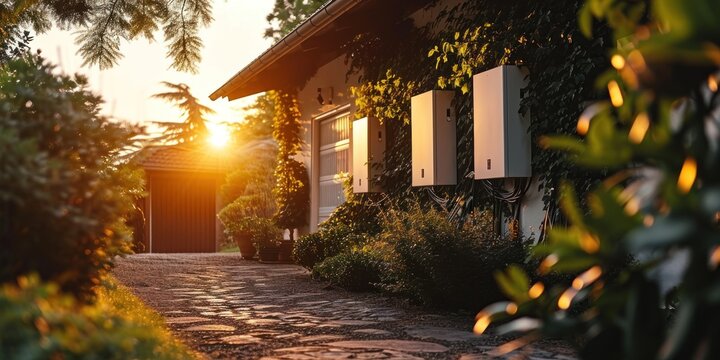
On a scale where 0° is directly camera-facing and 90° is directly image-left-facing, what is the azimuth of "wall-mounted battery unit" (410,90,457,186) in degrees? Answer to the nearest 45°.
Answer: approximately 45°

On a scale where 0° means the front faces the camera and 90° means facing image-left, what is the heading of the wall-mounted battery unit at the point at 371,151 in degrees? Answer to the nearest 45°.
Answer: approximately 45°

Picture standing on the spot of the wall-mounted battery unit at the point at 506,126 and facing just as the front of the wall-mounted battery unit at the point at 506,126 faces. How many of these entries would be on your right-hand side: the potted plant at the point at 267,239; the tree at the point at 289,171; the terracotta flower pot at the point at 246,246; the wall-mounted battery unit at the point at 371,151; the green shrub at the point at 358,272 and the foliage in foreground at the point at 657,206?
5

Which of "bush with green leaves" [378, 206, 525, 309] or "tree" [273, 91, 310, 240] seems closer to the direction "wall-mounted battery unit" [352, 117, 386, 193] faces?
the bush with green leaves

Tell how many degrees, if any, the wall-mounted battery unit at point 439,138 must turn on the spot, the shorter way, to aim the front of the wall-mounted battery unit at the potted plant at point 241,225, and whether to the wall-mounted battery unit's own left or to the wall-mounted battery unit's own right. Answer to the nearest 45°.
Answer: approximately 90° to the wall-mounted battery unit's own right

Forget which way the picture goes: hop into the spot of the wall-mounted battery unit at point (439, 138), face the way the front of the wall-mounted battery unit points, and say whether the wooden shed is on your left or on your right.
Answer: on your right

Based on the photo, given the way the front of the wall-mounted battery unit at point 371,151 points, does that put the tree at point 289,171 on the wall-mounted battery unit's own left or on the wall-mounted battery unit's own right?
on the wall-mounted battery unit's own right

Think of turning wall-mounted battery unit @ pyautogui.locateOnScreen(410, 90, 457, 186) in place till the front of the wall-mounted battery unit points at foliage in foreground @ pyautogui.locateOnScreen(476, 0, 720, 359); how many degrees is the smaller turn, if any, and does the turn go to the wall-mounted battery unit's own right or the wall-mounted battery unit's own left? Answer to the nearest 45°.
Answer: approximately 45° to the wall-mounted battery unit's own left

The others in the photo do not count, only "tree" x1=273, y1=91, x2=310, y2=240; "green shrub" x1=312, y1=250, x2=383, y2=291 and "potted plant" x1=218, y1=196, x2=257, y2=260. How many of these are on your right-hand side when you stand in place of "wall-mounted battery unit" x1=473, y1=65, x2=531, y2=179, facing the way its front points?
3

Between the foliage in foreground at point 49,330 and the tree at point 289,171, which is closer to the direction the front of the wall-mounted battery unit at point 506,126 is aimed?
the foliage in foreground
